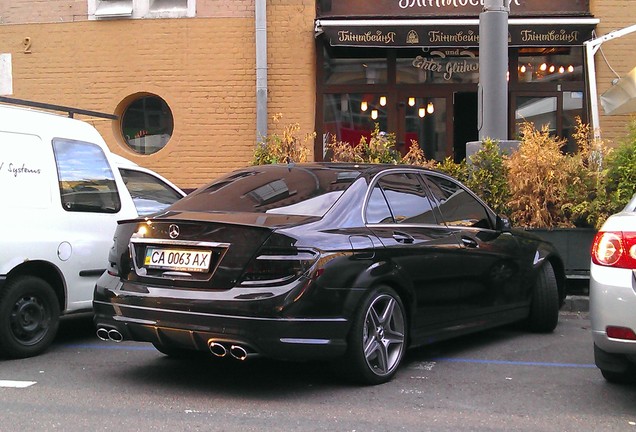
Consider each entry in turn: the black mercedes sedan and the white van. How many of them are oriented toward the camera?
0

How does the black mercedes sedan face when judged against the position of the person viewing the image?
facing away from the viewer and to the right of the viewer

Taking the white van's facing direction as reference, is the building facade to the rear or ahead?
ahead

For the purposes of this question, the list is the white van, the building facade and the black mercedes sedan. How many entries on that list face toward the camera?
1

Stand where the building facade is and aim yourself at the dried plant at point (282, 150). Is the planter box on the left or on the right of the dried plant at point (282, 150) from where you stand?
left

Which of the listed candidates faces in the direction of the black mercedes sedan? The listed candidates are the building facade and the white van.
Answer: the building facade

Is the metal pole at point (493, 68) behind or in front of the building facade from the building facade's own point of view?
in front

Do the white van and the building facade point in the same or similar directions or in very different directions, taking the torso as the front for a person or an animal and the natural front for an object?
very different directions

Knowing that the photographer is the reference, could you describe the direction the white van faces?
facing away from the viewer and to the right of the viewer

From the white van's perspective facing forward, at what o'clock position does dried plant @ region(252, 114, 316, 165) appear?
The dried plant is roughly at 12 o'clock from the white van.

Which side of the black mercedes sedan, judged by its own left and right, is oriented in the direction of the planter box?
front

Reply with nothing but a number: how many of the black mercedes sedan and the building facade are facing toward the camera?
1

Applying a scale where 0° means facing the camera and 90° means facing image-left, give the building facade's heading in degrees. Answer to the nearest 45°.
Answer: approximately 0°

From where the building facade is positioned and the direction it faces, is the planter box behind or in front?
in front
